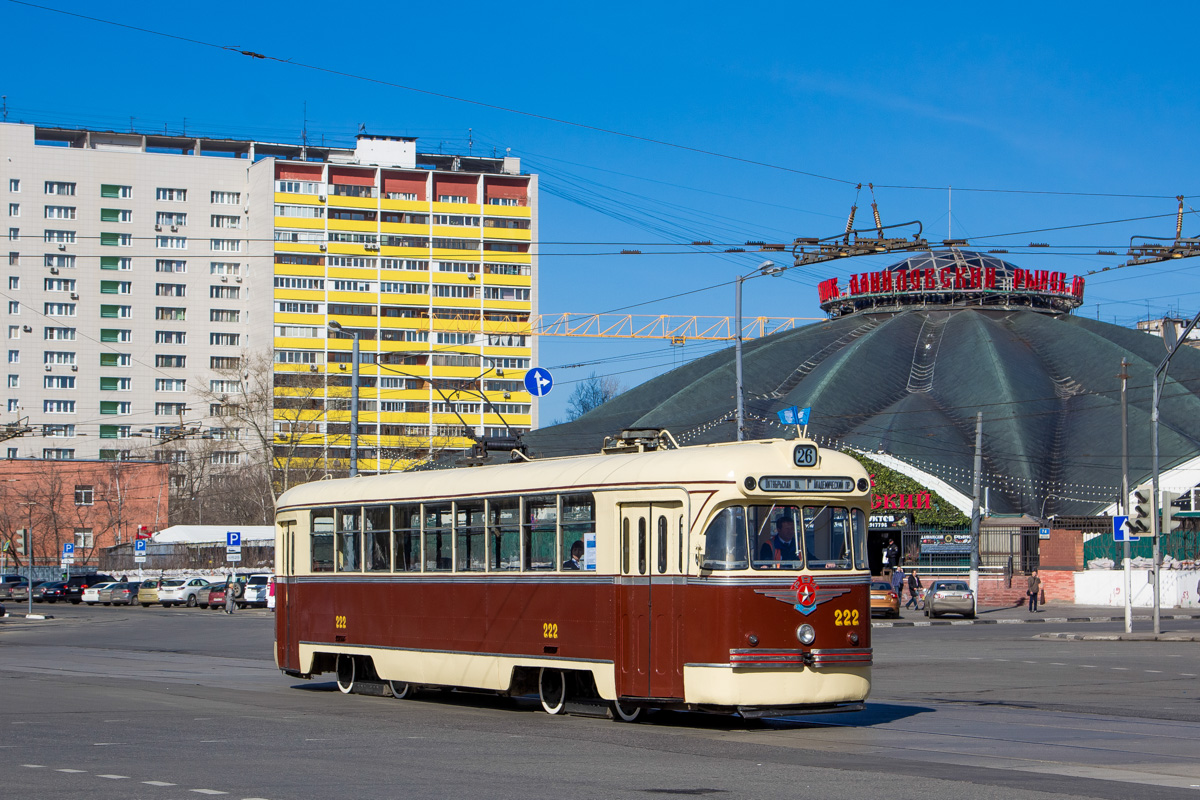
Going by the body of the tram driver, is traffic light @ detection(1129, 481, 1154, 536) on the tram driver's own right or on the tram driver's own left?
on the tram driver's own left

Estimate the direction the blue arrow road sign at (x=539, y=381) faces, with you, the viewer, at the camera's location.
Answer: facing the viewer

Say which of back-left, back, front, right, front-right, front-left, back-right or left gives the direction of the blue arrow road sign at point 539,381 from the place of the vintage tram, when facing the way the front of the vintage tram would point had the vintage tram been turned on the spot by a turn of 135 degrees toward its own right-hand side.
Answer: right

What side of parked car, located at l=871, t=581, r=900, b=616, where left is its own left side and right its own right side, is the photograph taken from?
back

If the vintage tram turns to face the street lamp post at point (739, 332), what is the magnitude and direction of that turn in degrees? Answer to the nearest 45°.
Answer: approximately 135° to its left

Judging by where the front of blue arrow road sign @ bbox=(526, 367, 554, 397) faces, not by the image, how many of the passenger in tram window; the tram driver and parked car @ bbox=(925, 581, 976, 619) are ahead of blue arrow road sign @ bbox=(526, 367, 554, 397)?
2

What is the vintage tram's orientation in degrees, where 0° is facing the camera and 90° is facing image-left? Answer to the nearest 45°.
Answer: approximately 315°

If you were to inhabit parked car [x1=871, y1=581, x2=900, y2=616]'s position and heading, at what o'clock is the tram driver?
The tram driver is roughly at 6 o'clock from the parked car.

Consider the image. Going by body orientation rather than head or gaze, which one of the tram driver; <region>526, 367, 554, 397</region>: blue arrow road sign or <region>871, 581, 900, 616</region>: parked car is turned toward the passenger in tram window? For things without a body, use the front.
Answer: the blue arrow road sign

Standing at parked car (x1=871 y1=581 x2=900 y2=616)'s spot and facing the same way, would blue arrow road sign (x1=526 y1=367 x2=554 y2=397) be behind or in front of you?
behind

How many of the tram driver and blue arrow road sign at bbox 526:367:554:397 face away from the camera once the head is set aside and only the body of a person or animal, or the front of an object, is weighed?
0

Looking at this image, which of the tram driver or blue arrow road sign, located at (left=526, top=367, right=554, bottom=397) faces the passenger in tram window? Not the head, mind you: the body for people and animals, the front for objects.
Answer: the blue arrow road sign

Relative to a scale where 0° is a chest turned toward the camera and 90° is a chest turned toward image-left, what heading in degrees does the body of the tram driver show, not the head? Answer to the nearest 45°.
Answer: approximately 315°

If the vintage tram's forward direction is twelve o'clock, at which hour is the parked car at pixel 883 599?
The parked car is roughly at 8 o'clock from the vintage tram.
